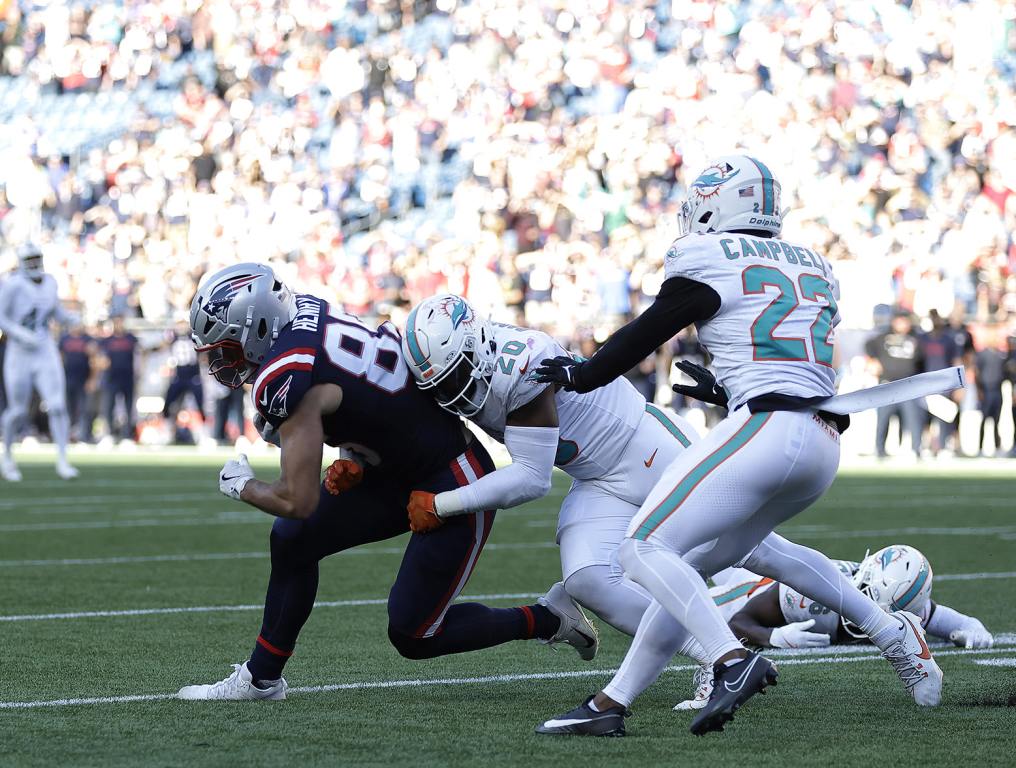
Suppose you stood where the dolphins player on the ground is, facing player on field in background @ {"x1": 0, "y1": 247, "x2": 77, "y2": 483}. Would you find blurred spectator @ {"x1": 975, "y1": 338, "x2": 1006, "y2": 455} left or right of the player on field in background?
right

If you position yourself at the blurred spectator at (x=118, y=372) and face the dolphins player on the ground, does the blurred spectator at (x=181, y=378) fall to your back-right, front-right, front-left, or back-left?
front-left

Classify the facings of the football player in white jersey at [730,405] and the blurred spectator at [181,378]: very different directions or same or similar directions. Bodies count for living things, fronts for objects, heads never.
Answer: very different directions

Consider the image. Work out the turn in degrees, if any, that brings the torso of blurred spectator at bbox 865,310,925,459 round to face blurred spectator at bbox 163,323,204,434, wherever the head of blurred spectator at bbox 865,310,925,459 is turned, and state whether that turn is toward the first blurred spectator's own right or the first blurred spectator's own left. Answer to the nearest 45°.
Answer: approximately 90° to the first blurred spectator's own right

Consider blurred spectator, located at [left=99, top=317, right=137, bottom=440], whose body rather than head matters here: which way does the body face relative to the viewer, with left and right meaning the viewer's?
facing the viewer

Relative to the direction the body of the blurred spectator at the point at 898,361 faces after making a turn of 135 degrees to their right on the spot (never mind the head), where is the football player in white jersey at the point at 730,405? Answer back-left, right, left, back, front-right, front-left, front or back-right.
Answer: back-left

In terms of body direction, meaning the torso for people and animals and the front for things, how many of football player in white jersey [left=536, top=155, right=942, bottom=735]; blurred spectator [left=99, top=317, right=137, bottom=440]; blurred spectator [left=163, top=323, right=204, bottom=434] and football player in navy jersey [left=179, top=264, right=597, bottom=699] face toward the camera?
2

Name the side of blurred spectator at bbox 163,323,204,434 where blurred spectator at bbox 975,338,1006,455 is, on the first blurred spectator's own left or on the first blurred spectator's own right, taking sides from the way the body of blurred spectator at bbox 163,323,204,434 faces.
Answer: on the first blurred spectator's own left

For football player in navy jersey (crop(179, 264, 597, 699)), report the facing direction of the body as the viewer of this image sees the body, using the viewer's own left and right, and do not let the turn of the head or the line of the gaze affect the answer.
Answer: facing to the left of the viewer

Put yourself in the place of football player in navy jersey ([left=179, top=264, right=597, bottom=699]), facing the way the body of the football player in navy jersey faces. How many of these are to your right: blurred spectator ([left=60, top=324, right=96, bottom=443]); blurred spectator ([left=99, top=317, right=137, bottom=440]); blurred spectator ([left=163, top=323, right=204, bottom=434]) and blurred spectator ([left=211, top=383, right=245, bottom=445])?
4

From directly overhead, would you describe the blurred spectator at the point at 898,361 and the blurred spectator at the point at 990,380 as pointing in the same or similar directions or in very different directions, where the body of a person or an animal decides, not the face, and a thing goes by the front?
same or similar directions

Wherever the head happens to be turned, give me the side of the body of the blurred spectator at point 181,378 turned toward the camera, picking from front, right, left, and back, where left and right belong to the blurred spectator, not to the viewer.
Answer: front

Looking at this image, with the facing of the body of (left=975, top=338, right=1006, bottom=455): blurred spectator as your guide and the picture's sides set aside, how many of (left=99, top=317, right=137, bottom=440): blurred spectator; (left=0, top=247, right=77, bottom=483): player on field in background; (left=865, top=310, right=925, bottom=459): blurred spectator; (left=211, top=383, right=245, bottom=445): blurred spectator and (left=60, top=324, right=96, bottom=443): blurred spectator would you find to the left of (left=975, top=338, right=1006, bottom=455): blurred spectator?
0

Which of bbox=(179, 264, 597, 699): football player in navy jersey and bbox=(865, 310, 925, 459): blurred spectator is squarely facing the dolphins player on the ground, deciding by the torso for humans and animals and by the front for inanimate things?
the blurred spectator

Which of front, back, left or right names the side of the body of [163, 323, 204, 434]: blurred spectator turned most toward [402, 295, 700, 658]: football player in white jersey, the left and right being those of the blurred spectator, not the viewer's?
front

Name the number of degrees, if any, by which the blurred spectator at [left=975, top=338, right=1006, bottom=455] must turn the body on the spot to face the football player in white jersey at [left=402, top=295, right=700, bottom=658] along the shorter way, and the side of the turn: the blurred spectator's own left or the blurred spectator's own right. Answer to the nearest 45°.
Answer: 0° — they already face them

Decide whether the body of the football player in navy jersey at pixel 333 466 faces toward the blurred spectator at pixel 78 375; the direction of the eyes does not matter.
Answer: no

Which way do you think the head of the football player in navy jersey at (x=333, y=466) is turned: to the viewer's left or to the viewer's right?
to the viewer's left

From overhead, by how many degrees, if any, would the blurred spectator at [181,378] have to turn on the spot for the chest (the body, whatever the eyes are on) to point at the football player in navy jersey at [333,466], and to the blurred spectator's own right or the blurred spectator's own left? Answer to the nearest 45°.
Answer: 0° — they already face them

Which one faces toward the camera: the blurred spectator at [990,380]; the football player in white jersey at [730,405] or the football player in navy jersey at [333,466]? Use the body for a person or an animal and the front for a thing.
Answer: the blurred spectator

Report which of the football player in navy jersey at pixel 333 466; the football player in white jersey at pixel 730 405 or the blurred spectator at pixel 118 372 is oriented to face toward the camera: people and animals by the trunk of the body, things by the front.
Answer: the blurred spectator
